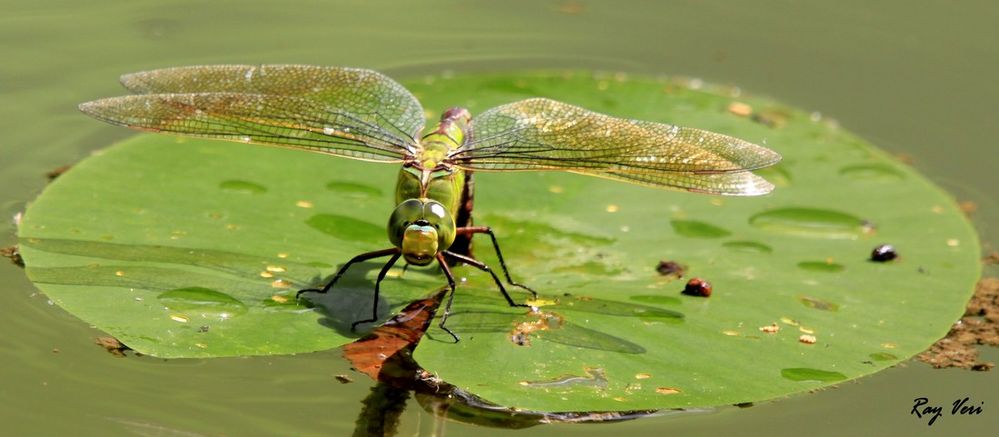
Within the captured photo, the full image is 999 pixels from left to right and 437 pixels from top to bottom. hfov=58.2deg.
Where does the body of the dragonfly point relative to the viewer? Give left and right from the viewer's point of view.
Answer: facing the viewer
